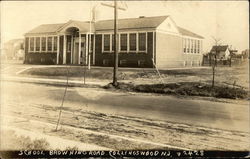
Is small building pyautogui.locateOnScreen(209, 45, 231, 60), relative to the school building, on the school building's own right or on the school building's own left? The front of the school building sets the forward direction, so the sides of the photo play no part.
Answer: on the school building's own left

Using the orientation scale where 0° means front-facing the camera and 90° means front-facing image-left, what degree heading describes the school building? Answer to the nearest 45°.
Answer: approximately 45°
